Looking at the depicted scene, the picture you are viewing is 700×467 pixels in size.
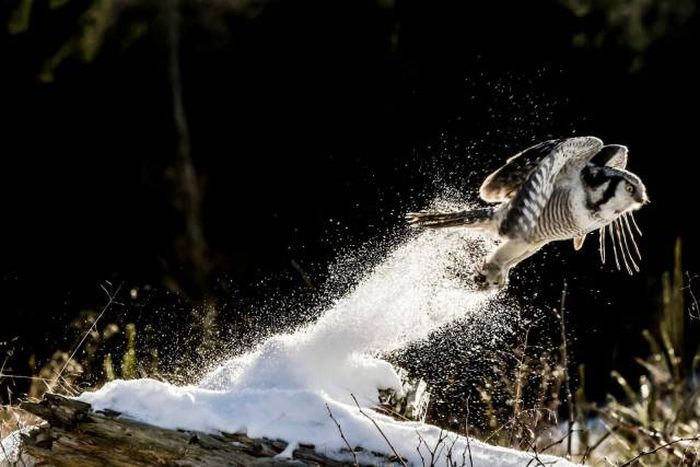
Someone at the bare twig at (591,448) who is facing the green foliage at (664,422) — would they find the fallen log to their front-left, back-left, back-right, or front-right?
back-left

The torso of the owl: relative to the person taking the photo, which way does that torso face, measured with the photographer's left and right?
facing to the right of the viewer
